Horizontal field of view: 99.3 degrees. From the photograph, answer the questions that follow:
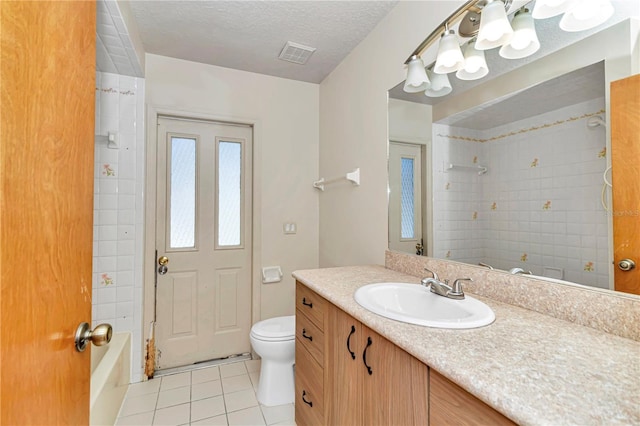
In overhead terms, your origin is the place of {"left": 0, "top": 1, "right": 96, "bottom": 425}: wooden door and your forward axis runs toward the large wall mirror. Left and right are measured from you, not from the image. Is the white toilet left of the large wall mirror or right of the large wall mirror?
left

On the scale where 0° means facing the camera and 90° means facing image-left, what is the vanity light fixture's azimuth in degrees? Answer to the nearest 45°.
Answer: approximately 45°

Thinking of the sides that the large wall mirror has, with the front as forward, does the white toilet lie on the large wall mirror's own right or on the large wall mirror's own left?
on the large wall mirror's own right

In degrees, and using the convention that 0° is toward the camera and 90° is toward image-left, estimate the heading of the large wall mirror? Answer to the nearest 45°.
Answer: approximately 45°
